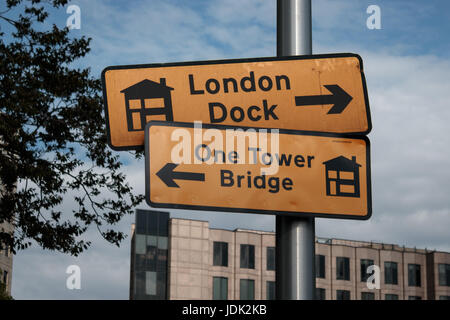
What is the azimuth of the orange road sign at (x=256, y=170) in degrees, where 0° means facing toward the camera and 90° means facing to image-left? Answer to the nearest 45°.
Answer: approximately 0°

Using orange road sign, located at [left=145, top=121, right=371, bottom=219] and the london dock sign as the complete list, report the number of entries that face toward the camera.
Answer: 2
